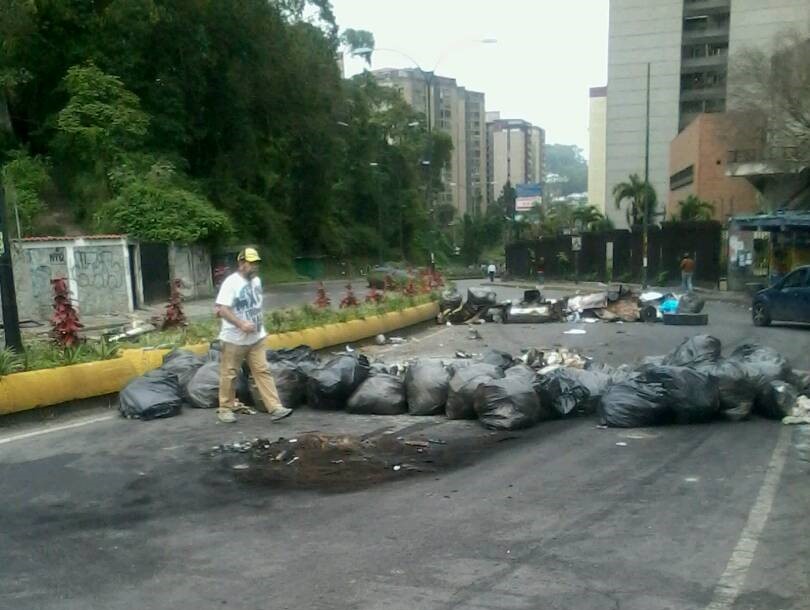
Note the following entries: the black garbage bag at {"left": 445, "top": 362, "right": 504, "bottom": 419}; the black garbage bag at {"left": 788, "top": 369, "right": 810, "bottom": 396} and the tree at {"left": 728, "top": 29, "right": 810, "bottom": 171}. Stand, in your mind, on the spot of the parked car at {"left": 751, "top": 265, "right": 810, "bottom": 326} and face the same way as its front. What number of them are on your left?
2

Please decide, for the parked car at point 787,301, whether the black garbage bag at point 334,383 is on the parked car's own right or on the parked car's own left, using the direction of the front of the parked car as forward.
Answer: on the parked car's own left

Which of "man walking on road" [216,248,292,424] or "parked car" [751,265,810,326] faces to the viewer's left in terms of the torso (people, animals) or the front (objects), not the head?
the parked car

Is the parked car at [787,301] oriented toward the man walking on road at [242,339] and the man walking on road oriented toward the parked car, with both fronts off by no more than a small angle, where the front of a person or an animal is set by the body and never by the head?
no

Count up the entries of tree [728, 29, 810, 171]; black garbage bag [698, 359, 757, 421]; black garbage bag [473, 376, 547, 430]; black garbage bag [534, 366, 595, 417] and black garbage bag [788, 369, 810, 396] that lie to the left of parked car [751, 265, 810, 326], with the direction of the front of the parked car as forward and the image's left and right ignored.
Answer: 4

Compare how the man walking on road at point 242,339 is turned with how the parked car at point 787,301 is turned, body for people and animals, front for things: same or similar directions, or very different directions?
very different directions

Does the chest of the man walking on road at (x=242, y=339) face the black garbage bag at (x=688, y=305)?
no

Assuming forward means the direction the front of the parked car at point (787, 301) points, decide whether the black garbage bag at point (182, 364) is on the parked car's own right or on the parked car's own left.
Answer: on the parked car's own left

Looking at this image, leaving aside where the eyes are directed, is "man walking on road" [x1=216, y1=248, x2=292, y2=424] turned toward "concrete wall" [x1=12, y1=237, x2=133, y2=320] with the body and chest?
no

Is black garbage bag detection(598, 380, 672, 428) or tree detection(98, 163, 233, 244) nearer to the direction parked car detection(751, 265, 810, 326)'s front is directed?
the tree

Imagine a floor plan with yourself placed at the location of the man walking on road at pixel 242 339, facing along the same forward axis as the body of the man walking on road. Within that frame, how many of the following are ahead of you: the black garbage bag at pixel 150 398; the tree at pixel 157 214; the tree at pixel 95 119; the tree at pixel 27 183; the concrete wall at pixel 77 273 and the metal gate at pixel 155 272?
0

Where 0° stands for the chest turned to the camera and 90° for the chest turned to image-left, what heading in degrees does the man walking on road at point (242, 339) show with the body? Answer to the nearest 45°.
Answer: approximately 315°

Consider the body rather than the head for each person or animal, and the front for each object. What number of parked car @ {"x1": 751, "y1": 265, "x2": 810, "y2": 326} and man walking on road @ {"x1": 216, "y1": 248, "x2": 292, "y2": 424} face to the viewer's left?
1

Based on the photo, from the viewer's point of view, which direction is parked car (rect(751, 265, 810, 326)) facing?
to the viewer's left

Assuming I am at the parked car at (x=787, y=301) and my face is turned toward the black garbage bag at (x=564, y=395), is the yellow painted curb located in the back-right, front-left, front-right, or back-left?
front-right

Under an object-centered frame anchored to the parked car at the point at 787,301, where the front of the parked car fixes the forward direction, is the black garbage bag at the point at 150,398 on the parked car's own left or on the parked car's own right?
on the parked car's own left

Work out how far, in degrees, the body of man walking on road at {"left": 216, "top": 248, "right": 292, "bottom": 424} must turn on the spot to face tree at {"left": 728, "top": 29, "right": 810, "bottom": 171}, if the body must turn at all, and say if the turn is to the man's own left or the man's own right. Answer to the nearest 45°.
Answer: approximately 90° to the man's own left
